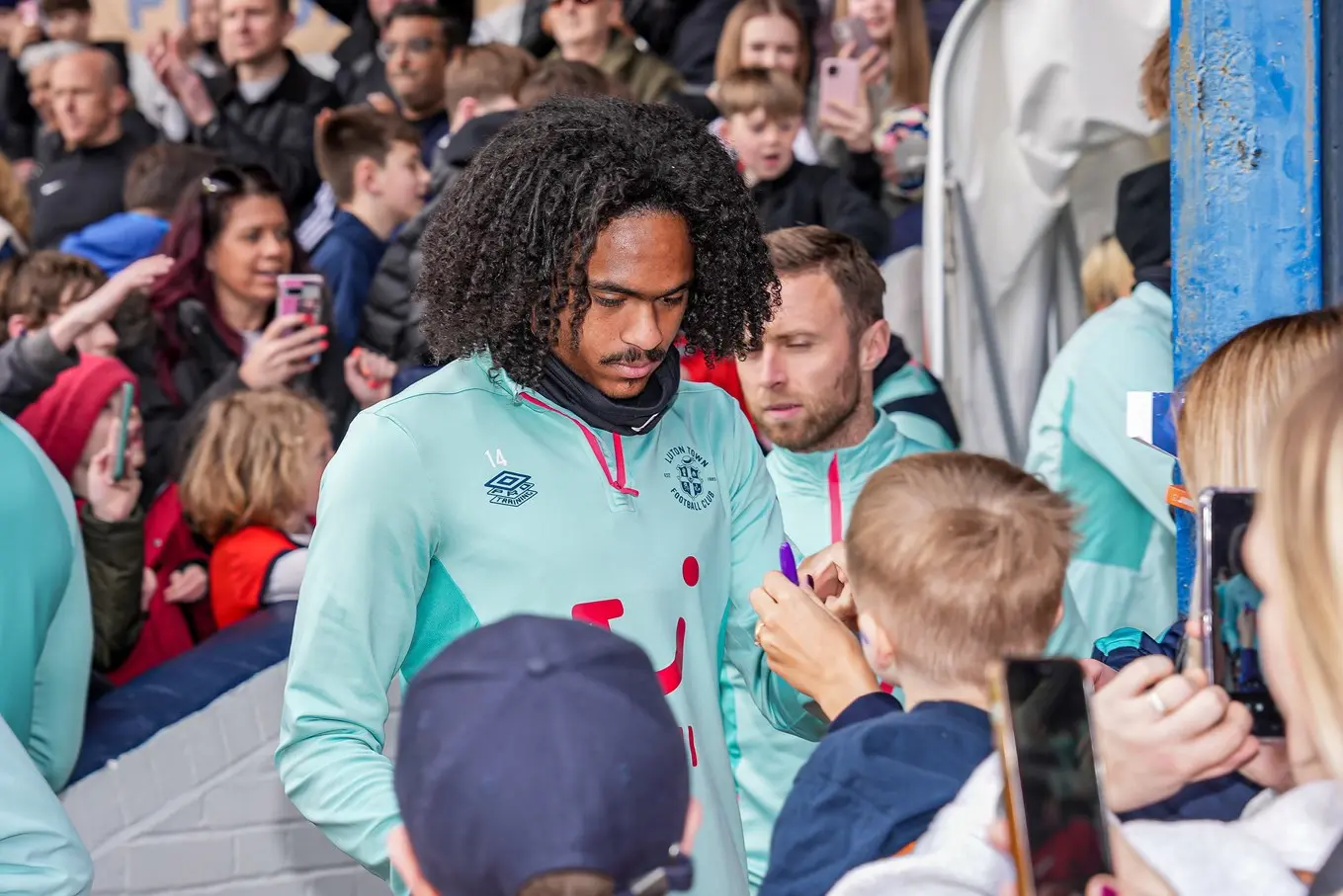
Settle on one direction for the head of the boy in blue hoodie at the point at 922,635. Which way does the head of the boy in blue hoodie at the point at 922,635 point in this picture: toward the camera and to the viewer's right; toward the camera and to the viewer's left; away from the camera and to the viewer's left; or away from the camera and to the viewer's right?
away from the camera and to the viewer's left

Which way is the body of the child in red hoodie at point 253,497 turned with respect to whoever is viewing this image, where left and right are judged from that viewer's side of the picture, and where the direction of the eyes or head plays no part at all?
facing away from the viewer and to the right of the viewer

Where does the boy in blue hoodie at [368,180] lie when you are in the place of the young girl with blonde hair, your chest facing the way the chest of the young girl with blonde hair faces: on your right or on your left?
on your right

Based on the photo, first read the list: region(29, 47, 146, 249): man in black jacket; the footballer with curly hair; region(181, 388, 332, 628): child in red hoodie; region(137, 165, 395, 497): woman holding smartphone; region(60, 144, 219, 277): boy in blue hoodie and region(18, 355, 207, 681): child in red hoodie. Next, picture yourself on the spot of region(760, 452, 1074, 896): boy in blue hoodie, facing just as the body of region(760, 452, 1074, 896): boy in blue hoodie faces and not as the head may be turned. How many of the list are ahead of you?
6

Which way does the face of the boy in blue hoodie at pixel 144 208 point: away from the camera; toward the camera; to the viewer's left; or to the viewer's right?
away from the camera

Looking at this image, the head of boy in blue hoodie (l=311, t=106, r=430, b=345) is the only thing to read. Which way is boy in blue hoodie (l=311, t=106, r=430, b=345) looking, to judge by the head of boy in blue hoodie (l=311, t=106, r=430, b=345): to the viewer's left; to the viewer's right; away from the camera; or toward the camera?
to the viewer's right

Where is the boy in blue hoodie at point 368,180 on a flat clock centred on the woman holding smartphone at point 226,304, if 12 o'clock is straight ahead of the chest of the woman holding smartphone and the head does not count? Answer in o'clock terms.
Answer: The boy in blue hoodie is roughly at 9 o'clock from the woman holding smartphone.

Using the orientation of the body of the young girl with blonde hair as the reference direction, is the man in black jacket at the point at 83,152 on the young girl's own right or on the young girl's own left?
on the young girl's own right

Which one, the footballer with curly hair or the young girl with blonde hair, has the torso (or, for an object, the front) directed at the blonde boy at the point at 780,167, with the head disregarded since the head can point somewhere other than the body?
the young girl with blonde hair
